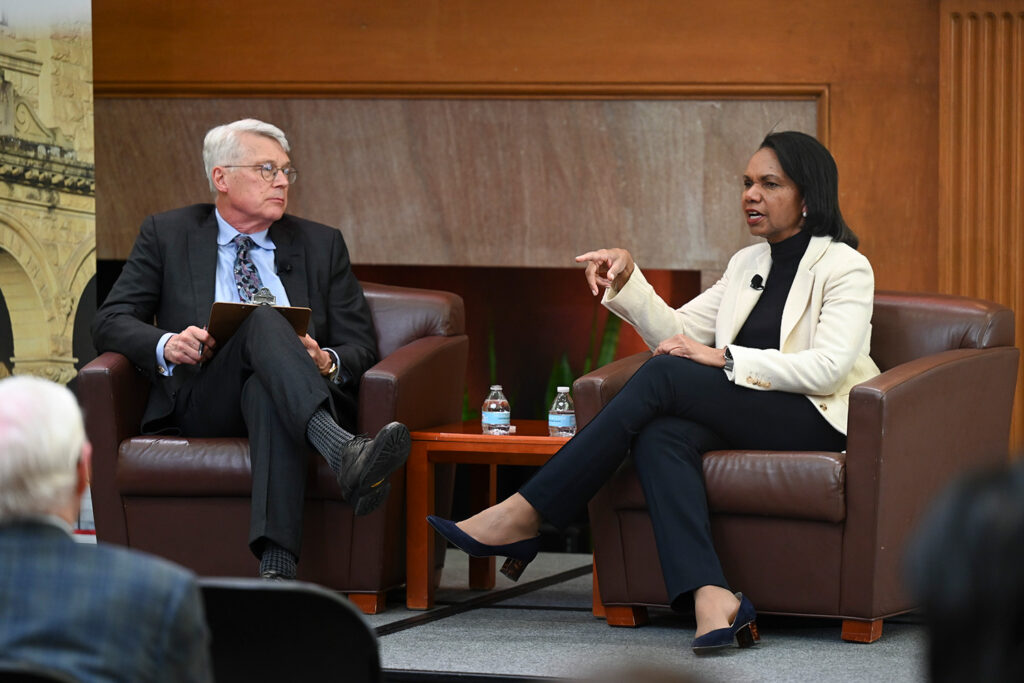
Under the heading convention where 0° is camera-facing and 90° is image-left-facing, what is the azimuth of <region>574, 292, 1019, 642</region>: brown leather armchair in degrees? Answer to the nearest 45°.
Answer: approximately 45°

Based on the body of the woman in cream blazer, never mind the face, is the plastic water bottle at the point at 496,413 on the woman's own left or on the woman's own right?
on the woman's own right

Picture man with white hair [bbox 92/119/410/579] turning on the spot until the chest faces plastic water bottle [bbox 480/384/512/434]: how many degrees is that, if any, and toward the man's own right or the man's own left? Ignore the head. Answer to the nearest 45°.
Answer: approximately 90° to the man's own left

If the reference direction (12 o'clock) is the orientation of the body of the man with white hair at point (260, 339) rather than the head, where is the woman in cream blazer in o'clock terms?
The woman in cream blazer is roughly at 10 o'clock from the man with white hair.

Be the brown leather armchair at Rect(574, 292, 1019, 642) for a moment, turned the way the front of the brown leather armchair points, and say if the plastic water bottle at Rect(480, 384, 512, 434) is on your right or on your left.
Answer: on your right

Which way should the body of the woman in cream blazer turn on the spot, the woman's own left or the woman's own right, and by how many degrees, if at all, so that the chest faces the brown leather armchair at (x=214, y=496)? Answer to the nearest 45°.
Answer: approximately 45° to the woman's own right

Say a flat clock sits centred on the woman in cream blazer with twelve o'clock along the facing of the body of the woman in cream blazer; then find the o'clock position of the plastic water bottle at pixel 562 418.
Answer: The plastic water bottle is roughly at 3 o'clock from the woman in cream blazer.

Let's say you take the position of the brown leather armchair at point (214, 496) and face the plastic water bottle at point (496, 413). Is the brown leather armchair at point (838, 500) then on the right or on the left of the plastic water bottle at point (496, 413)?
right

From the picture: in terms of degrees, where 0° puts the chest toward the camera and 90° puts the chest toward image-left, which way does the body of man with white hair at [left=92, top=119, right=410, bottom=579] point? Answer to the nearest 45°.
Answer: approximately 0°

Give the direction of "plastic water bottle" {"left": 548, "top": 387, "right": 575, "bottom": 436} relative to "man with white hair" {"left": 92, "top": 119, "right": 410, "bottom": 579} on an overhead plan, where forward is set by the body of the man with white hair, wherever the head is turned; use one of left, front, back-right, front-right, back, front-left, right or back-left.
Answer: left

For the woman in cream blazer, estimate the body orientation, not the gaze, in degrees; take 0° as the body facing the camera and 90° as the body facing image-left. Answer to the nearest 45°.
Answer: approximately 45°

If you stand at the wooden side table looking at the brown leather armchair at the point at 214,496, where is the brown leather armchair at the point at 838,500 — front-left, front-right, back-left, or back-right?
back-left

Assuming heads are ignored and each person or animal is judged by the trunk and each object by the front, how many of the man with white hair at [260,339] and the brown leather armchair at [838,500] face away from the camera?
0

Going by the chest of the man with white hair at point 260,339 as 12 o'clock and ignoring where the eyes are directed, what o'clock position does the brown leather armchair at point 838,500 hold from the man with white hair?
The brown leather armchair is roughly at 10 o'clock from the man with white hair.
